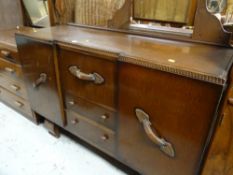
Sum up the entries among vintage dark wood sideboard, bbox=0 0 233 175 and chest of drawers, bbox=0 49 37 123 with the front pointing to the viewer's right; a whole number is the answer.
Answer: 0

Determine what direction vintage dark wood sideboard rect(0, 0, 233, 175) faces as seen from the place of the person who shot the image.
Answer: facing the viewer and to the left of the viewer

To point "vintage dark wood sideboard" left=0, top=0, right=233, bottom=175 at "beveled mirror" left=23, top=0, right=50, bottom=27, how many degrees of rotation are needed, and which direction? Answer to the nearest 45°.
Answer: approximately 90° to its right

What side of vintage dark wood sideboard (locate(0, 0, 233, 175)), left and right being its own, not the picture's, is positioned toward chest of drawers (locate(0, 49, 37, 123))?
right

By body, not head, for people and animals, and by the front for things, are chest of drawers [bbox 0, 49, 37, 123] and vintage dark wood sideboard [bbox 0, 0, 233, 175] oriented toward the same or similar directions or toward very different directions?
same or similar directions
